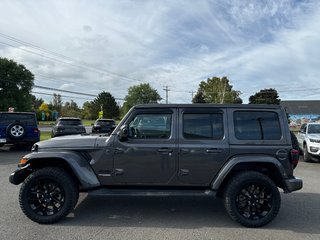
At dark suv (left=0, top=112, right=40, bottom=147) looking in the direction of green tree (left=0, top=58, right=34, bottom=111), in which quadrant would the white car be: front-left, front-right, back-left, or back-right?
back-right

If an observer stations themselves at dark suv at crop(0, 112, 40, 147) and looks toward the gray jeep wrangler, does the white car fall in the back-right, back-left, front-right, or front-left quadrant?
front-left

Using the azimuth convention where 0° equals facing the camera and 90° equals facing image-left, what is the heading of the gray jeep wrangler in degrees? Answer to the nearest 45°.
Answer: approximately 90°

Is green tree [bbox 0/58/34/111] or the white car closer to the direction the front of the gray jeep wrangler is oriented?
the green tree

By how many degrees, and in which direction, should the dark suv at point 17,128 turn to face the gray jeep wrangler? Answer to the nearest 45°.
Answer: approximately 180°

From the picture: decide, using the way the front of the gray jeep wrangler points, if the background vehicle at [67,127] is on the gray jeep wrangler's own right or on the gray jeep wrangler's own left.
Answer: on the gray jeep wrangler's own right

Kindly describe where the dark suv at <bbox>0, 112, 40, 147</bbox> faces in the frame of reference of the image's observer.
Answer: facing away from the viewer

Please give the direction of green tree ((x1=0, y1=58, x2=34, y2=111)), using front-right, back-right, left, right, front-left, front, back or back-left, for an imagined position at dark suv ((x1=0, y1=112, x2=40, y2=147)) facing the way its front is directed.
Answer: front

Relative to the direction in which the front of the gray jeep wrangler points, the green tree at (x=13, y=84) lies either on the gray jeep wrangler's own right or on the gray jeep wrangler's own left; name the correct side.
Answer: on the gray jeep wrangler's own right

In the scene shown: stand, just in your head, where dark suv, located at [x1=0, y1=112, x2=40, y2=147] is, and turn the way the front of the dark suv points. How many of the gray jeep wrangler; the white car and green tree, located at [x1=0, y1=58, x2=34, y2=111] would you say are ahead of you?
1

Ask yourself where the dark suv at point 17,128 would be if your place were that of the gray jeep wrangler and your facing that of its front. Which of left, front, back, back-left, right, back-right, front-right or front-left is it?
front-right

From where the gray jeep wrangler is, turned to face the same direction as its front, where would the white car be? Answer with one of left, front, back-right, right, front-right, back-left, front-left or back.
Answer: back-right

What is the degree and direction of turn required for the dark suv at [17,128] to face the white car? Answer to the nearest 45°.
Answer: approximately 135° to its right

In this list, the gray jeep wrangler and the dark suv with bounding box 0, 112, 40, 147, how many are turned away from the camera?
1

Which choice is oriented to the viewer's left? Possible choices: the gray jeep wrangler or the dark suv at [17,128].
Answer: the gray jeep wrangler
